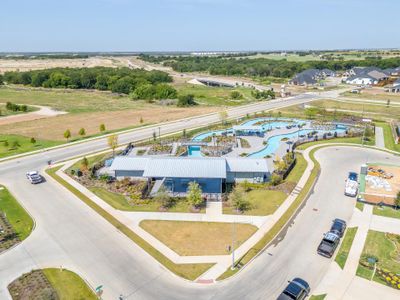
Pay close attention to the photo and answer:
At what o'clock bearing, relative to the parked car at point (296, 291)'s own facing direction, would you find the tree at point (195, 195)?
The tree is roughly at 9 o'clock from the parked car.

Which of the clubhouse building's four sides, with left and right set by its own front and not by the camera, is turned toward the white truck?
left

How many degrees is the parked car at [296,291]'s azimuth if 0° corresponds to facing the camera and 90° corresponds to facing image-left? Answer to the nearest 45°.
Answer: approximately 225°

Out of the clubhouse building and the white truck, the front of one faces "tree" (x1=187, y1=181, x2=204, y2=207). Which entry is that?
the clubhouse building

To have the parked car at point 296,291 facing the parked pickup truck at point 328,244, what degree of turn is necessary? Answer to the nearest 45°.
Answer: approximately 45° to its left

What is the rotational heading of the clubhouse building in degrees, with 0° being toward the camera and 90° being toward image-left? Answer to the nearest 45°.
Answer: approximately 0°
